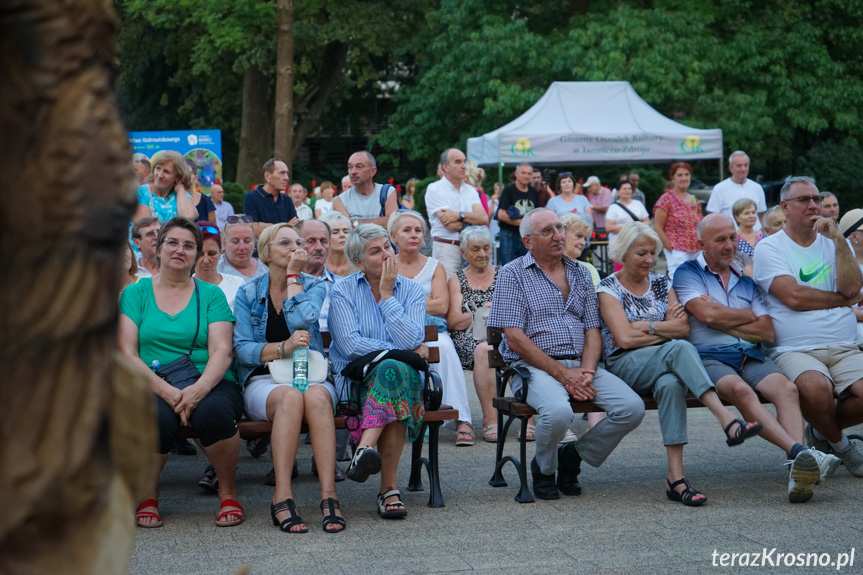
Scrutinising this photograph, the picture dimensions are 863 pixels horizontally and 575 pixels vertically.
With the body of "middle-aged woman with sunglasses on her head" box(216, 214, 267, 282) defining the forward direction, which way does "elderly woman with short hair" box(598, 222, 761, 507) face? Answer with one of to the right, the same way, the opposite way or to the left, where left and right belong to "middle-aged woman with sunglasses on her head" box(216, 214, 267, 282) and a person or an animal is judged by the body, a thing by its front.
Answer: the same way

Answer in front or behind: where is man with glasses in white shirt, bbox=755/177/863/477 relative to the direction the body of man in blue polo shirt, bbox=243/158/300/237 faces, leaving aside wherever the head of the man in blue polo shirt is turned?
in front

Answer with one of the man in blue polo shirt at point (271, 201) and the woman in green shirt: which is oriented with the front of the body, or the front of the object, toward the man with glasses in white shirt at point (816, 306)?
the man in blue polo shirt

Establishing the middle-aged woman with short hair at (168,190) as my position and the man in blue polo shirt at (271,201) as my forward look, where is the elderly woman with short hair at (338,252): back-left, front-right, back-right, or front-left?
front-right

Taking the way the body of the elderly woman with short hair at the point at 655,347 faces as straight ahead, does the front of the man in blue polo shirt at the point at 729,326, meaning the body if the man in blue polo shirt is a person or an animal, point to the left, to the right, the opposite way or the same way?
the same way

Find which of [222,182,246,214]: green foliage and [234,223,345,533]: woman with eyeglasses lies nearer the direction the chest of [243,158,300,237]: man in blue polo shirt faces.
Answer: the woman with eyeglasses

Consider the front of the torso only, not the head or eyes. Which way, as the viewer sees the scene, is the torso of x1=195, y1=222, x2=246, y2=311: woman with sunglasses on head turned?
toward the camera

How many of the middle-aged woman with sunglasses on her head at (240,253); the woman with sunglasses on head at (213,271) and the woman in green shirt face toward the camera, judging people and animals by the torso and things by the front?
3

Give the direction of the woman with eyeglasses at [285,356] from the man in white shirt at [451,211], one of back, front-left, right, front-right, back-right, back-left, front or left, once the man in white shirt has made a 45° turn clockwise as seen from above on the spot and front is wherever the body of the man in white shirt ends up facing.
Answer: front

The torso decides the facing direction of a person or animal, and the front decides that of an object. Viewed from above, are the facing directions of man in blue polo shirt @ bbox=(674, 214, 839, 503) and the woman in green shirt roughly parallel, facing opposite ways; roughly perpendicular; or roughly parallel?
roughly parallel

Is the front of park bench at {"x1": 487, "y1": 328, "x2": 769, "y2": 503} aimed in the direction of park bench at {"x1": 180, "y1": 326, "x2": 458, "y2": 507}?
no

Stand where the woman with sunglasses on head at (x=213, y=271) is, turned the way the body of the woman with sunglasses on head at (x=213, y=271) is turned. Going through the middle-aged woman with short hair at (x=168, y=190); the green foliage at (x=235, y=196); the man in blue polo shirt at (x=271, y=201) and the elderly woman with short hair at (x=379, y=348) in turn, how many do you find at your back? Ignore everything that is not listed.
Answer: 3

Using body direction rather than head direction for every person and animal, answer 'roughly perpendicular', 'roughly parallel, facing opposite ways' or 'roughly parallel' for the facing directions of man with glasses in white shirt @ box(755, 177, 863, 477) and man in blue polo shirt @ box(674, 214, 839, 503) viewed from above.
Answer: roughly parallel

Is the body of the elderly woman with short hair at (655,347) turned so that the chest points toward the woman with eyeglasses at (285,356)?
no

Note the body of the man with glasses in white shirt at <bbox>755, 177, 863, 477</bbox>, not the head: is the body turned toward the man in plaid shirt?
no

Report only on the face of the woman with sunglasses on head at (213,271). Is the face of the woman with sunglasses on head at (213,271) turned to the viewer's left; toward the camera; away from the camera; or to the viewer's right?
toward the camera

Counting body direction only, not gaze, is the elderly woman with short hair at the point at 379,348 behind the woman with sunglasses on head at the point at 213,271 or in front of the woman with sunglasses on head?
in front

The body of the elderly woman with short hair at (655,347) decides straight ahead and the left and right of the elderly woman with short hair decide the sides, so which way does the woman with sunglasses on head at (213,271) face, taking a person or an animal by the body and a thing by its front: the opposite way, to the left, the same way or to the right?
the same way

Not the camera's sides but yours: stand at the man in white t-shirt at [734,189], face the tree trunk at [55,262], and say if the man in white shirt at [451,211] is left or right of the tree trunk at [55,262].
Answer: right

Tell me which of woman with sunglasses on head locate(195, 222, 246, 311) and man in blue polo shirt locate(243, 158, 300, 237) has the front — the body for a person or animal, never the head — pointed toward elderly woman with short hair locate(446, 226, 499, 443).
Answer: the man in blue polo shirt

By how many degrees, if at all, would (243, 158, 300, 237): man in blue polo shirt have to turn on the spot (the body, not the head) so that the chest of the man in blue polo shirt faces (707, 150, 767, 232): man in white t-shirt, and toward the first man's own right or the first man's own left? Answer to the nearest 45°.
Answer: approximately 45° to the first man's own left
